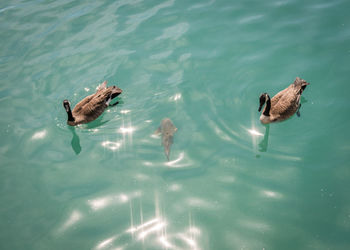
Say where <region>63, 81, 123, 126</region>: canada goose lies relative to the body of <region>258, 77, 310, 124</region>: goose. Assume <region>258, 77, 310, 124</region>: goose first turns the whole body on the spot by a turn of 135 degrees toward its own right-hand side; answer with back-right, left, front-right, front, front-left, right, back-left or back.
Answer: left

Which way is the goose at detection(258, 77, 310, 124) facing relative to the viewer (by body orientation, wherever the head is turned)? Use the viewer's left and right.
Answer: facing the viewer and to the left of the viewer
